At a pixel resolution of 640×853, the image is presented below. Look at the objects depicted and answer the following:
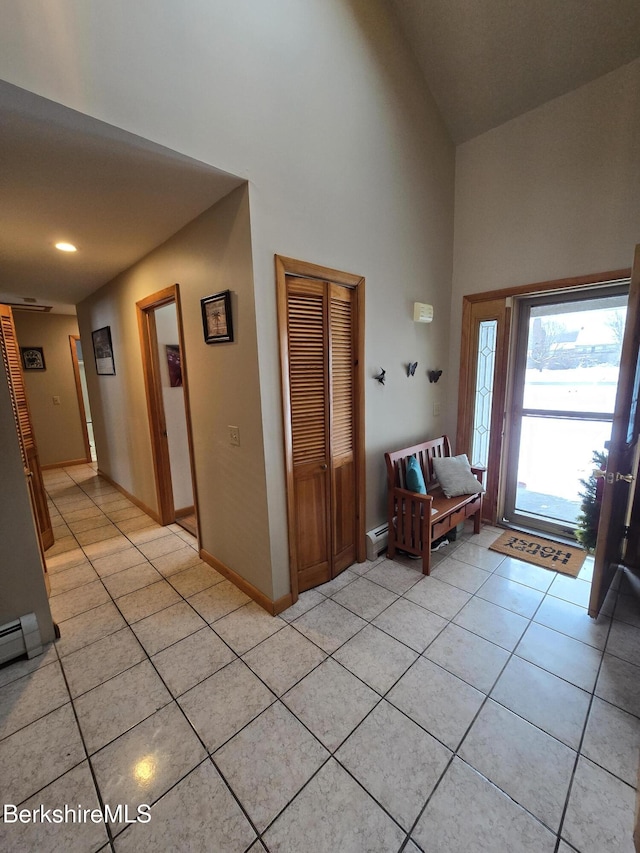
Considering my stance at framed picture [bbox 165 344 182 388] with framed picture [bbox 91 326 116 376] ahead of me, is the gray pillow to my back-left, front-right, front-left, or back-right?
back-right

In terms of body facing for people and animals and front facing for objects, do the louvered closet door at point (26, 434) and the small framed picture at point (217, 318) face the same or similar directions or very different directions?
very different directions

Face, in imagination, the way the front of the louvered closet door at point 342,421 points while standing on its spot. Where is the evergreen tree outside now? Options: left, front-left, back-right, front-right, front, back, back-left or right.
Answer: front-left

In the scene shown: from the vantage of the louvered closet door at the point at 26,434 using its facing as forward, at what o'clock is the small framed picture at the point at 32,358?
The small framed picture is roughly at 9 o'clock from the louvered closet door.

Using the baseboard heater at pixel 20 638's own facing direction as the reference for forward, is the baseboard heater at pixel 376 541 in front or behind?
in front

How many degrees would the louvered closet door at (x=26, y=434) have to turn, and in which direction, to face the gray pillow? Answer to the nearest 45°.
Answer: approximately 45° to its right

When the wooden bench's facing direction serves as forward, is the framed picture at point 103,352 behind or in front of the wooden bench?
behind

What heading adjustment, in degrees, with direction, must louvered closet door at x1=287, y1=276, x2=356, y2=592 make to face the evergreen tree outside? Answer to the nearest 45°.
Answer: approximately 45° to its left

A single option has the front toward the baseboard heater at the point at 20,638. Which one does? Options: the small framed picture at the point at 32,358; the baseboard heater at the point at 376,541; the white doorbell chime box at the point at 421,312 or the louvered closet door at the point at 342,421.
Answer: the small framed picture

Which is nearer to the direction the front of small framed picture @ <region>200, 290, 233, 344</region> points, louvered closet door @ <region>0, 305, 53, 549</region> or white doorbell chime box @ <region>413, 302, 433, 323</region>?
the louvered closet door

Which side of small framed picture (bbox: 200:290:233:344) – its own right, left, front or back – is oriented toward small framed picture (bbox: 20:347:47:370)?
right

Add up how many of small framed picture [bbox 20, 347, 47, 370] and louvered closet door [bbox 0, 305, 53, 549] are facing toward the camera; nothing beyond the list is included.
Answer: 1

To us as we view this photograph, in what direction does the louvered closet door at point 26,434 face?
facing to the right of the viewer

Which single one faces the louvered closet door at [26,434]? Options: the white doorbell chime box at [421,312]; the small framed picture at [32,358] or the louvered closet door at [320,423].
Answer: the small framed picture
